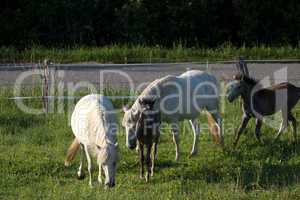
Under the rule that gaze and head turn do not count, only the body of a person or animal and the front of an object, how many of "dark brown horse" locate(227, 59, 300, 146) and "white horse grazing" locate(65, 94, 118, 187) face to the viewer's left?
1

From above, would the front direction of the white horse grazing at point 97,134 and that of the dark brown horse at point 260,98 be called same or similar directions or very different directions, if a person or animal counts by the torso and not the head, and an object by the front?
very different directions

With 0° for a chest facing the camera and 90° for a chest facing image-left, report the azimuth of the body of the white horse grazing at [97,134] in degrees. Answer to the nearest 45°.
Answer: approximately 315°

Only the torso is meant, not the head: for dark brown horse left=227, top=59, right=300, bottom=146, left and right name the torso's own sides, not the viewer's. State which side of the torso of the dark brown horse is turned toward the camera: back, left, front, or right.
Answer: left

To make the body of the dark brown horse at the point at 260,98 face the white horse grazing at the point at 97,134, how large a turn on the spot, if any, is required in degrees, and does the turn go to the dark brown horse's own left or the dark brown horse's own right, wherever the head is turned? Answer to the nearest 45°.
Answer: approximately 45° to the dark brown horse's own left
